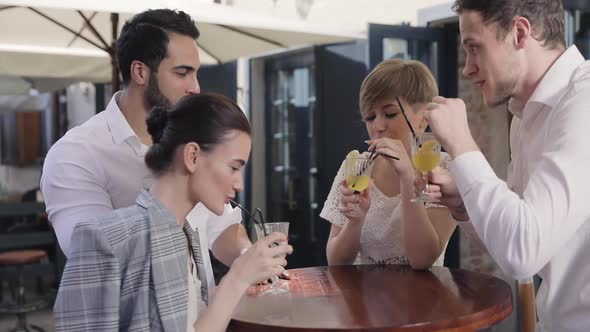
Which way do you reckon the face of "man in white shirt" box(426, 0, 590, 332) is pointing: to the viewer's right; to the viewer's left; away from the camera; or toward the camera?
to the viewer's left

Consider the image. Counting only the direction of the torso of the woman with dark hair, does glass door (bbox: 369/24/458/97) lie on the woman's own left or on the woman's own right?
on the woman's own left

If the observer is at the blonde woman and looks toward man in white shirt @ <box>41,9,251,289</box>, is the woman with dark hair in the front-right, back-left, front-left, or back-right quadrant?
front-left

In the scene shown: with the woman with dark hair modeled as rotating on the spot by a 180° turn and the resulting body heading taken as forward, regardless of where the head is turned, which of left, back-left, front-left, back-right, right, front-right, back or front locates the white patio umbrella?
right

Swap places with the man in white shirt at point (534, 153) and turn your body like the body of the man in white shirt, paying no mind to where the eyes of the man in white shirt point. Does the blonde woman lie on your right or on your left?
on your right

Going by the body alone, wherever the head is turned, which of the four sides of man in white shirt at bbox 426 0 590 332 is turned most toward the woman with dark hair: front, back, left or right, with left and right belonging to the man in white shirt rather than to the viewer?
front

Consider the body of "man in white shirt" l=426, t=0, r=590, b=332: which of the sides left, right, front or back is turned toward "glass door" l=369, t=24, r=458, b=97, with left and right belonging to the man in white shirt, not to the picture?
right

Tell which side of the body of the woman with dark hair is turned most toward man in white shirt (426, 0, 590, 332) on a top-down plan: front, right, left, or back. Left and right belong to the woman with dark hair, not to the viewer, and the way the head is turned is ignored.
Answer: front

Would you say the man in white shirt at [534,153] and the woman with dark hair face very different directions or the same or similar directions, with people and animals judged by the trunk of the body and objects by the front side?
very different directions

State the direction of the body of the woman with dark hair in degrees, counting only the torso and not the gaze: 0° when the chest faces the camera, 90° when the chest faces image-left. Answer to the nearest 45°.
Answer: approximately 270°

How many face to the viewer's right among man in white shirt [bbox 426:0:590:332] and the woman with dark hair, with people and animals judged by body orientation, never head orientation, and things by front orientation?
1

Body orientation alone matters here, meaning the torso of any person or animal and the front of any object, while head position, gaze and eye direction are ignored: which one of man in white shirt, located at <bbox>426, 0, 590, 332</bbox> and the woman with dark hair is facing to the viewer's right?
the woman with dark hair

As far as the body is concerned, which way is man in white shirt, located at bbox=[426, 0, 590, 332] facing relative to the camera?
to the viewer's left

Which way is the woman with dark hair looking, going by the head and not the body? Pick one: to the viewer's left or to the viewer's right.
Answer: to the viewer's right
